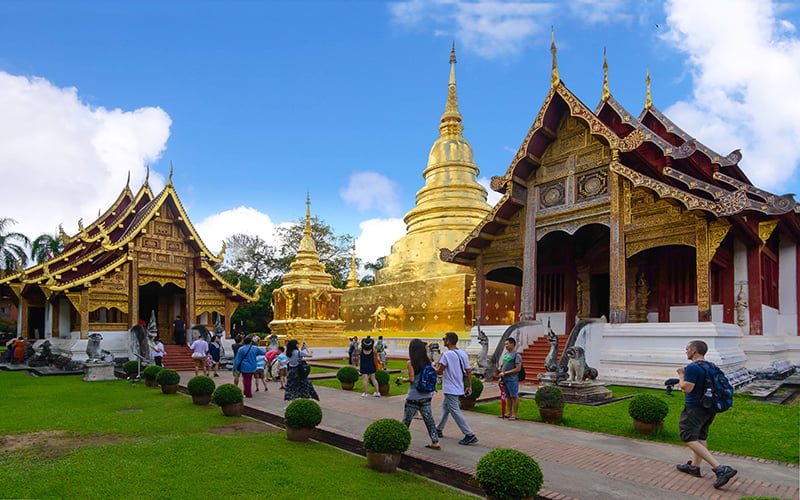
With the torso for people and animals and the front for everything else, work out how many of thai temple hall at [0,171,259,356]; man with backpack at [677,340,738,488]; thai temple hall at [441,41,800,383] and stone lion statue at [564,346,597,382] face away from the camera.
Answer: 0

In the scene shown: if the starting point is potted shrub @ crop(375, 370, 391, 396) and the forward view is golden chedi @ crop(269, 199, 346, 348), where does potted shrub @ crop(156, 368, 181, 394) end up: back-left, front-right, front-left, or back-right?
front-left

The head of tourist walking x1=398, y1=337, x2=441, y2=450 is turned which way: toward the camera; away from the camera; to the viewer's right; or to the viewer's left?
away from the camera

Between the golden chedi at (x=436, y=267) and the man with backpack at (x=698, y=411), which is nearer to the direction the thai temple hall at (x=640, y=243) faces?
the man with backpack

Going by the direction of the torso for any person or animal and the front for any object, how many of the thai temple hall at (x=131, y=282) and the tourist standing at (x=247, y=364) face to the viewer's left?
0

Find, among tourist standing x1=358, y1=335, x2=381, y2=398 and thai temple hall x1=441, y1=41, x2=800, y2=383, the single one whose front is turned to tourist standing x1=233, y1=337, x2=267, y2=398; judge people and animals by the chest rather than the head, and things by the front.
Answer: the thai temple hall

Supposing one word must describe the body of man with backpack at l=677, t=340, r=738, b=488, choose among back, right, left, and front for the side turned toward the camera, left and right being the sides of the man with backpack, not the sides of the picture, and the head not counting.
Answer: left

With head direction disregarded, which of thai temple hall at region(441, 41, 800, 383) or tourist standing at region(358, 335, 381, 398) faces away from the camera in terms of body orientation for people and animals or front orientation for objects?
the tourist standing

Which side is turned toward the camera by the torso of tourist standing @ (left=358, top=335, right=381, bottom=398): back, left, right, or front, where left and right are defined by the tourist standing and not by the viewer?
back

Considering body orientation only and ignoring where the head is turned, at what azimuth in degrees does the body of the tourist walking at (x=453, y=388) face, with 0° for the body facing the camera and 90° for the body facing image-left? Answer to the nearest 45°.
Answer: approximately 135°
